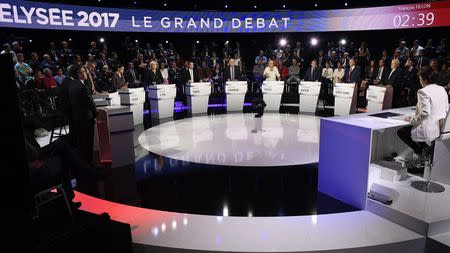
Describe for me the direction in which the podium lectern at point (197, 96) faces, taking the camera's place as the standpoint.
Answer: facing the viewer

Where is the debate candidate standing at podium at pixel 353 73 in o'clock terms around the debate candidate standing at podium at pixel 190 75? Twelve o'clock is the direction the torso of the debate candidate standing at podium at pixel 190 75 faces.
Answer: the debate candidate standing at podium at pixel 353 73 is roughly at 10 o'clock from the debate candidate standing at podium at pixel 190 75.

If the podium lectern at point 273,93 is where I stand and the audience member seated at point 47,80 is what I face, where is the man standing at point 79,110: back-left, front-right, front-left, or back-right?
front-left

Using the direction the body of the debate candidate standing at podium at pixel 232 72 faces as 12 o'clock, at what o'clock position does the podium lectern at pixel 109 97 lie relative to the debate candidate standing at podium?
The podium lectern is roughly at 1 o'clock from the debate candidate standing at podium.

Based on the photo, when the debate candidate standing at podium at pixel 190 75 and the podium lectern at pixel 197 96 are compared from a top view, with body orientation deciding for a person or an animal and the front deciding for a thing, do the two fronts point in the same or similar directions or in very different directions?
same or similar directions

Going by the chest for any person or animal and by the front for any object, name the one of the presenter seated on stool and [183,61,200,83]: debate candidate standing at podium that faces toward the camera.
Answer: the debate candidate standing at podium

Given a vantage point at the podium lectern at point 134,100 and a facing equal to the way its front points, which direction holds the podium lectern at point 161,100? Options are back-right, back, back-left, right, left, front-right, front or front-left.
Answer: left

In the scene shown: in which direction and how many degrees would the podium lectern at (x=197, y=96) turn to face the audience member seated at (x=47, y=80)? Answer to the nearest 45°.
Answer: approximately 90° to its right

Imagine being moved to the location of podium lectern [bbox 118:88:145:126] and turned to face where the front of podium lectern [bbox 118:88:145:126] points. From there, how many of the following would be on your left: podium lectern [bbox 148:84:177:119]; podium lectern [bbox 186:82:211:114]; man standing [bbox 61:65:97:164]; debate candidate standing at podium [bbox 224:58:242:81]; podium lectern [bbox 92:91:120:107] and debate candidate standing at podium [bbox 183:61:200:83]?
4

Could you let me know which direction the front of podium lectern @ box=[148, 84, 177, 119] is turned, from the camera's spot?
facing the viewer and to the right of the viewer

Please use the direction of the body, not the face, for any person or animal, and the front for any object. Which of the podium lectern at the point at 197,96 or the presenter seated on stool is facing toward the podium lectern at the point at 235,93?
the presenter seated on stool

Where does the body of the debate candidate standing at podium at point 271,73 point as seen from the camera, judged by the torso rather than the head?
toward the camera

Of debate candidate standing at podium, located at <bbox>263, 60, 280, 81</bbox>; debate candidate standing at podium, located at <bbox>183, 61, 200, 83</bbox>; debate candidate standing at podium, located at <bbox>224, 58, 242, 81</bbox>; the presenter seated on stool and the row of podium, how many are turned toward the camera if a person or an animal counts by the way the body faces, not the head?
4

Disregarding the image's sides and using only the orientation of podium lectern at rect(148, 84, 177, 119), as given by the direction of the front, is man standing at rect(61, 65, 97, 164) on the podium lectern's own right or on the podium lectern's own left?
on the podium lectern's own right

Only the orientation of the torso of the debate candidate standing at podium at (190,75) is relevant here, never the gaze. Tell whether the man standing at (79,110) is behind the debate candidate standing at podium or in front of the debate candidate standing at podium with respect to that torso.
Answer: in front

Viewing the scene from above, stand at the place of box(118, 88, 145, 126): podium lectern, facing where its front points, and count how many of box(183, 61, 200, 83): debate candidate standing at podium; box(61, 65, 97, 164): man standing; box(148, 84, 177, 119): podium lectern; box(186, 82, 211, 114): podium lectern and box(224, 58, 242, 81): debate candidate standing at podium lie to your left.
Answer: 4

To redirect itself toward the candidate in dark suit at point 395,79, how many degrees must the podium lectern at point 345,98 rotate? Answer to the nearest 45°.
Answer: approximately 135° to its left
